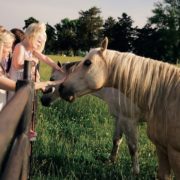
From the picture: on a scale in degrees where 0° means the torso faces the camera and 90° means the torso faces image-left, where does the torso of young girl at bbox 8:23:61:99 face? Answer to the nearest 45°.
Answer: approximately 315°

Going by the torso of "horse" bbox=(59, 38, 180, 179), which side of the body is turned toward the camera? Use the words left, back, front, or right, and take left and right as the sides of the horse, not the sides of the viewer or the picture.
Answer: left

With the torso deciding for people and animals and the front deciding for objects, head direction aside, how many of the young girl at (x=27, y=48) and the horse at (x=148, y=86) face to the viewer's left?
1
